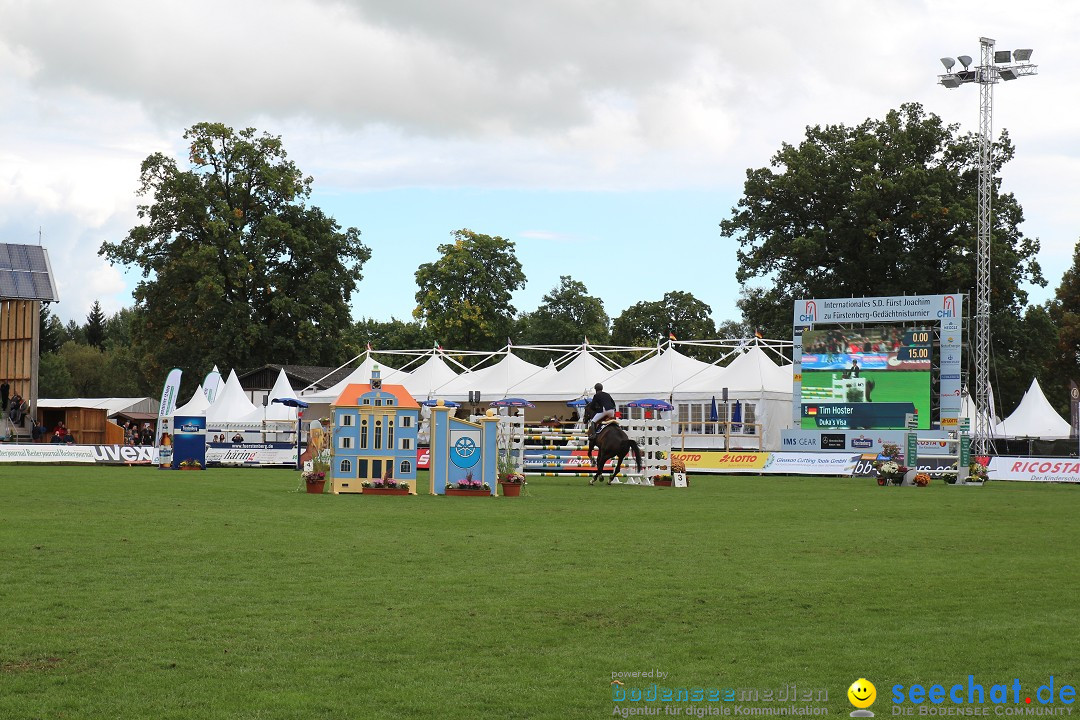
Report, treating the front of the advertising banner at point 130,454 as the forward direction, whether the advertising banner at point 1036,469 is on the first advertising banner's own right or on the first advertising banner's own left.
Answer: on the first advertising banner's own left

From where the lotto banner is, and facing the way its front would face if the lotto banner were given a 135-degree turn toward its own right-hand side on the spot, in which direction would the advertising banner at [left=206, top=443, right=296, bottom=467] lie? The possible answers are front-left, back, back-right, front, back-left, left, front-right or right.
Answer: front-left

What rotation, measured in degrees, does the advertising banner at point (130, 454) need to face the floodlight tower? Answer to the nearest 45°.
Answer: approximately 90° to its left

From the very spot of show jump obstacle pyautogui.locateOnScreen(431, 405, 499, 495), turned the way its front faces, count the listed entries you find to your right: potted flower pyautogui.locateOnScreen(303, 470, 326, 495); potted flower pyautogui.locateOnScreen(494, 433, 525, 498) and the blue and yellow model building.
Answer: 2

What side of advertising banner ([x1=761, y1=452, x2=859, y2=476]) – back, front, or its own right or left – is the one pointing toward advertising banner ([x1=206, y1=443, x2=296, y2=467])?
right

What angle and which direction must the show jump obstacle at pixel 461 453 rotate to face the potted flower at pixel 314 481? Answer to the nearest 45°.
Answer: approximately 90° to its right

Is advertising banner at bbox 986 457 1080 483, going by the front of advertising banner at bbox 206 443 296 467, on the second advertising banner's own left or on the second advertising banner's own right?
on the second advertising banner's own left

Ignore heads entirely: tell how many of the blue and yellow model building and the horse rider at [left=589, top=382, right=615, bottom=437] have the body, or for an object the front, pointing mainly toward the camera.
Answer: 1
